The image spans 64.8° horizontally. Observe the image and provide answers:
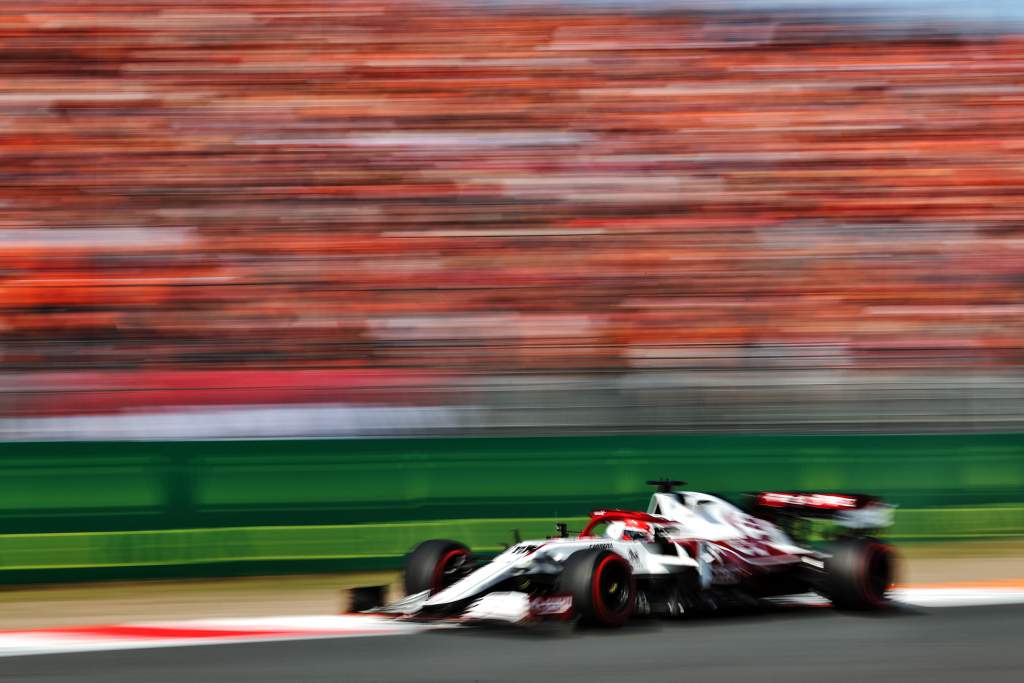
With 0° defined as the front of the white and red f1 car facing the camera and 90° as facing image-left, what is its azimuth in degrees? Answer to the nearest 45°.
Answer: approximately 45°

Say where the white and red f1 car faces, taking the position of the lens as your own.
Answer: facing the viewer and to the left of the viewer
